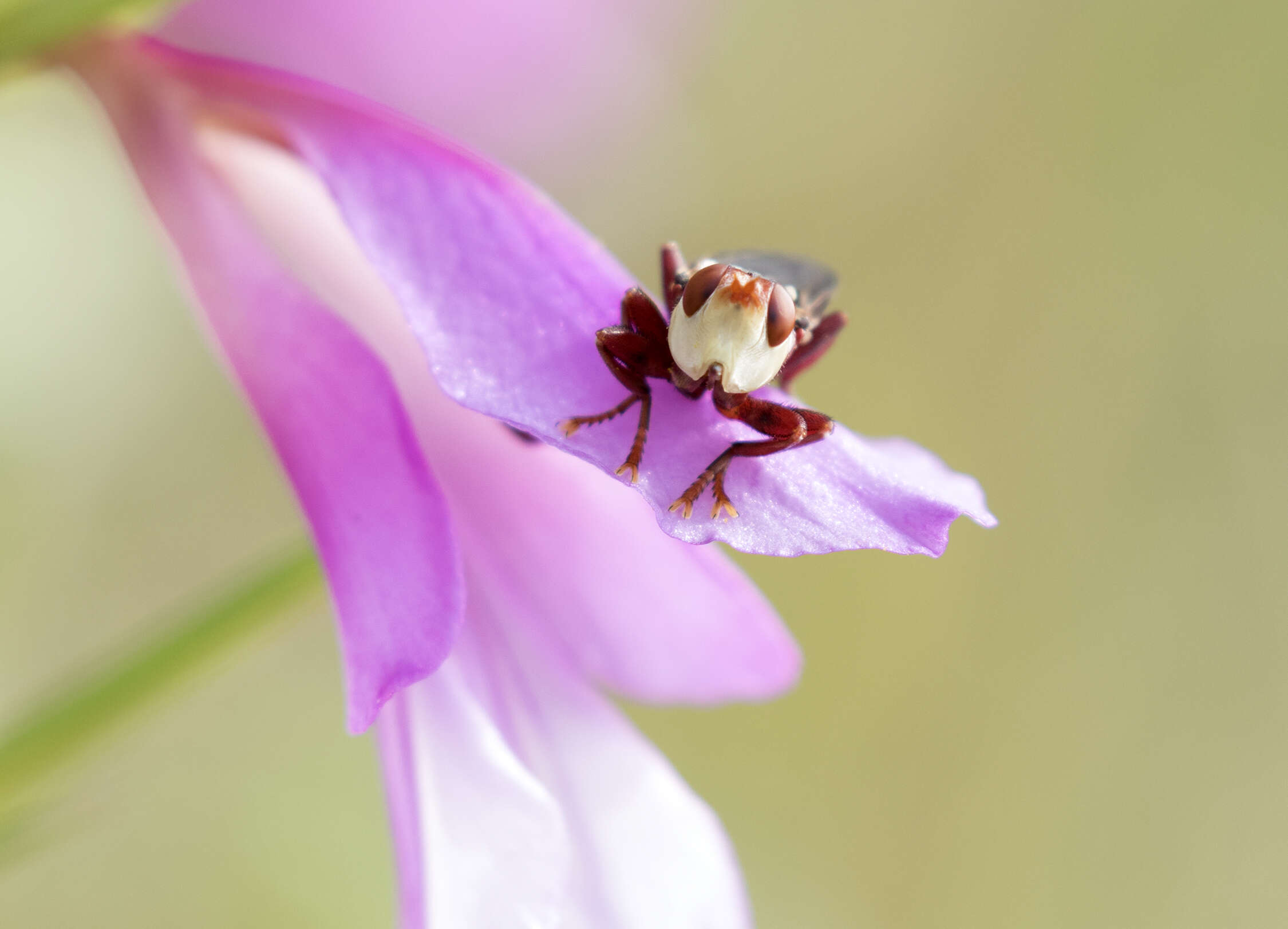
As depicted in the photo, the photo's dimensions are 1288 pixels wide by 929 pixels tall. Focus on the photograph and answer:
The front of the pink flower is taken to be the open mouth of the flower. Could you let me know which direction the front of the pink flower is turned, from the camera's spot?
facing to the right of the viewer

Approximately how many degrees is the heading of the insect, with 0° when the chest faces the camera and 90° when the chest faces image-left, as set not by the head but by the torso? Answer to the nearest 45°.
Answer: approximately 0°
